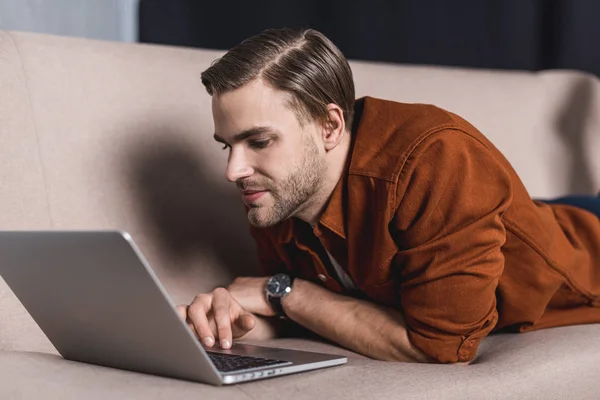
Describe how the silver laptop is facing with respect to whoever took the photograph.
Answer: facing away from the viewer and to the right of the viewer
